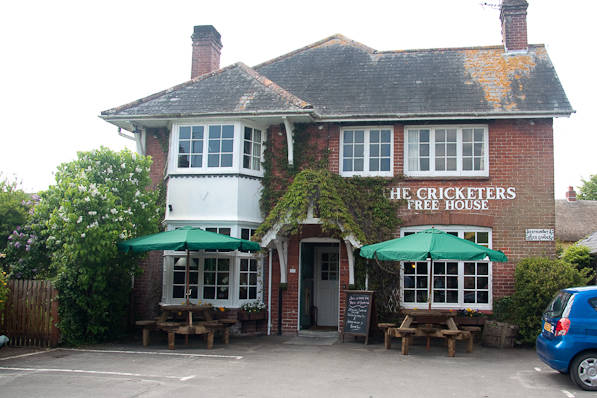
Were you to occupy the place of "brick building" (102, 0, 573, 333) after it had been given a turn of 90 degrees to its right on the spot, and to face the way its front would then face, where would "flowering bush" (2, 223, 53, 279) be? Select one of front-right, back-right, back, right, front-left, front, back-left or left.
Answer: front

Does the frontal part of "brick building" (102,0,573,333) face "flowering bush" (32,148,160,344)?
no

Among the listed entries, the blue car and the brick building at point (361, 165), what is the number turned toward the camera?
1

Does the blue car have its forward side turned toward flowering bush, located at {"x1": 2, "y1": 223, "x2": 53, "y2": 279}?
no

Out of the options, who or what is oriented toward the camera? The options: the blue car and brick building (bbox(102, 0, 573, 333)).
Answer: the brick building

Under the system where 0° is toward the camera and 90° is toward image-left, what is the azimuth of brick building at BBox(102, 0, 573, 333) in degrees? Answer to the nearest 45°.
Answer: approximately 0°

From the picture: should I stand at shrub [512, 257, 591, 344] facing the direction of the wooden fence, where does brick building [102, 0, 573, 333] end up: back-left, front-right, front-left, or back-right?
front-right

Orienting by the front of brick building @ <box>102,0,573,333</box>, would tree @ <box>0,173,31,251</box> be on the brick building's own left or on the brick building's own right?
on the brick building's own right
